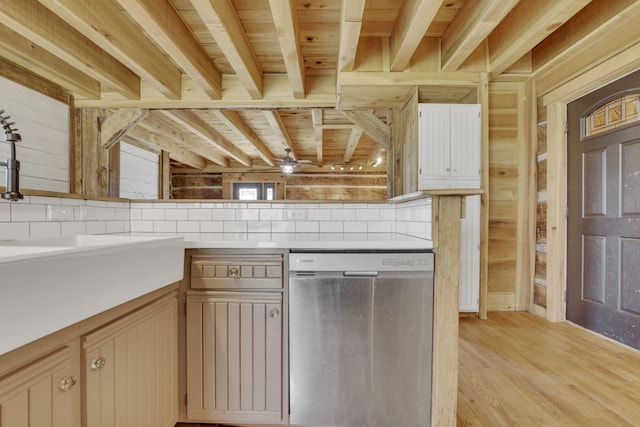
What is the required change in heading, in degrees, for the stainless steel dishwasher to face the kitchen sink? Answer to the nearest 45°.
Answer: approximately 45° to its right

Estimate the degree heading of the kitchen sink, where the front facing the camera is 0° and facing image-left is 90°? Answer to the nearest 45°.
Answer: approximately 315°

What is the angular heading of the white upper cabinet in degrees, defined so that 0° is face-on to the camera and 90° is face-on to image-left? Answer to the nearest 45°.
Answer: approximately 0°

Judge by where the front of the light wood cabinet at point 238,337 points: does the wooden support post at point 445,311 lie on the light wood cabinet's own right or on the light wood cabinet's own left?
on the light wood cabinet's own left

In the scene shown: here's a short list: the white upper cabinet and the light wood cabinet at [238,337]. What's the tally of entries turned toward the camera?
2

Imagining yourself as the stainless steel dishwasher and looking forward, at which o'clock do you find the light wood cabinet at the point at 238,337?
The light wood cabinet is roughly at 3 o'clock from the stainless steel dishwasher.

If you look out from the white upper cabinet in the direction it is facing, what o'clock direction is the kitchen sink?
The kitchen sink is roughly at 1 o'clock from the white upper cabinet.

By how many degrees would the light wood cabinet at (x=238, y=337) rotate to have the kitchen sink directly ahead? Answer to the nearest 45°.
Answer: approximately 45° to its right

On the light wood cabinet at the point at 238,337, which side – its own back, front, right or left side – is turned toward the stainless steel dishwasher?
left
